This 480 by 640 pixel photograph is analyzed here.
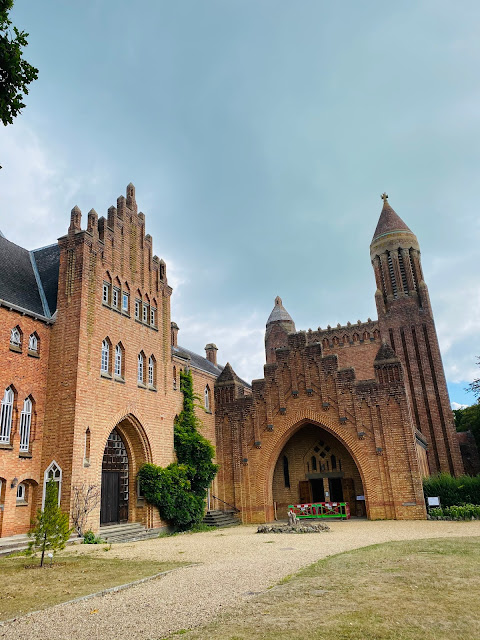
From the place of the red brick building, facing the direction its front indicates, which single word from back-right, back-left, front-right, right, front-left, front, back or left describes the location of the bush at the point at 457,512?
left

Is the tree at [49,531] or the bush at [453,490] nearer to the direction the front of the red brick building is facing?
the tree

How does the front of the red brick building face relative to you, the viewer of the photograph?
facing the viewer

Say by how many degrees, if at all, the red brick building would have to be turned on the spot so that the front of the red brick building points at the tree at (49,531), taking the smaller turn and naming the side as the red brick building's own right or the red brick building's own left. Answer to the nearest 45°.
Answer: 0° — it already faces it

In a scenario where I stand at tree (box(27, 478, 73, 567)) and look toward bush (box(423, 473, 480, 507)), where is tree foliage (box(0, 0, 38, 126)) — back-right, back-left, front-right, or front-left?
back-right

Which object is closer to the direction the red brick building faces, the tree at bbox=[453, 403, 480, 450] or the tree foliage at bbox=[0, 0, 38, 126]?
the tree foliage

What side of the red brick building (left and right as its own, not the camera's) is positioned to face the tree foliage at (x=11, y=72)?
front

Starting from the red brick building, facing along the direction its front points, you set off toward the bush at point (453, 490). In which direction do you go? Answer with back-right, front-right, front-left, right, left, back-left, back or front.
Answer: left

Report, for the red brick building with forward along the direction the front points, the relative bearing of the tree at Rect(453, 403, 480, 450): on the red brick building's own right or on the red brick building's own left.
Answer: on the red brick building's own left

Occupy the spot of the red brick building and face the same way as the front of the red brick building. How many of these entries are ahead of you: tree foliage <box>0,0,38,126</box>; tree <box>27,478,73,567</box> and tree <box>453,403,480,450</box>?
2

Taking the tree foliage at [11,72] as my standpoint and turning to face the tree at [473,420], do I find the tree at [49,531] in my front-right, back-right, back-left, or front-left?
front-left

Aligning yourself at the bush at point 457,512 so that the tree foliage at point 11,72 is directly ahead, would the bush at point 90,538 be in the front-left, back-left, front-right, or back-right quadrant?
front-right
